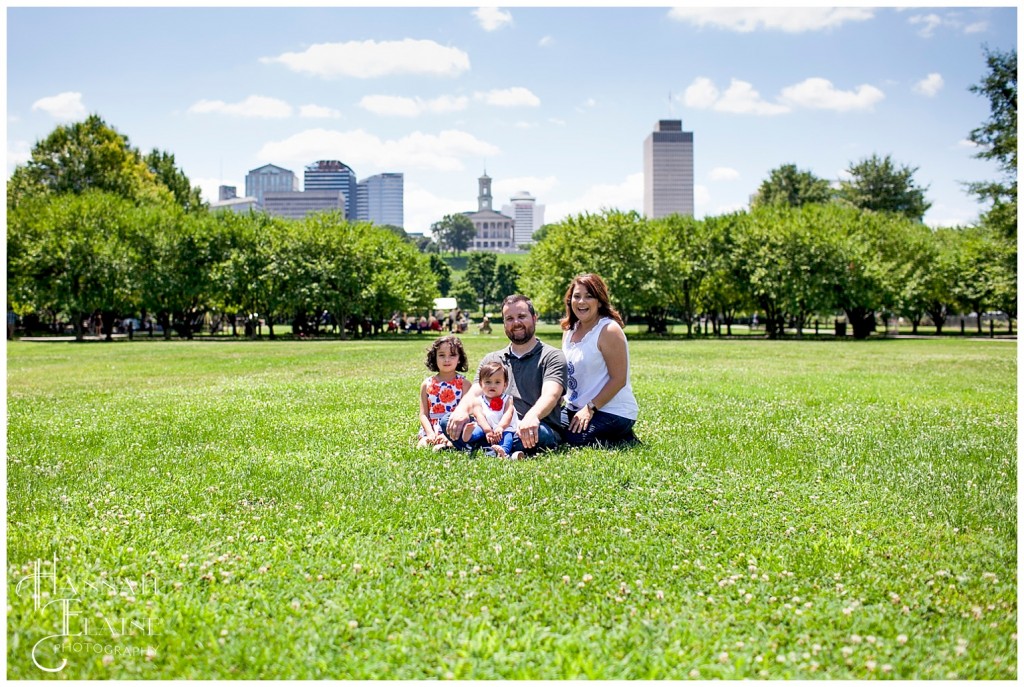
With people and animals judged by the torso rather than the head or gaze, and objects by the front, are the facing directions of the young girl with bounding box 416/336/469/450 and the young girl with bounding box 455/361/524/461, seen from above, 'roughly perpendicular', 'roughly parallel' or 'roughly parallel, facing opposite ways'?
roughly parallel

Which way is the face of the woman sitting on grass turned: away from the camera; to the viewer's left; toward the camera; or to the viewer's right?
toward the camera

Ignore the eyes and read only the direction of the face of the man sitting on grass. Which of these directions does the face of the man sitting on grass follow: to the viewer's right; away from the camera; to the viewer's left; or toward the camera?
toward the camera

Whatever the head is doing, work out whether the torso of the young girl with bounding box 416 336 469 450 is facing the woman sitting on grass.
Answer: no

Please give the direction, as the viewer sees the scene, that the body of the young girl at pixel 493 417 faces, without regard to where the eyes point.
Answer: toward the camera

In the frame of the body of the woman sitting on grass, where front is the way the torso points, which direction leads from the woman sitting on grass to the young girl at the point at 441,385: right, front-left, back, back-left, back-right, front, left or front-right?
front-right

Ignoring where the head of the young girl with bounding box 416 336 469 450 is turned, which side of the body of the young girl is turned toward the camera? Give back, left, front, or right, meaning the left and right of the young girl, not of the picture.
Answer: front

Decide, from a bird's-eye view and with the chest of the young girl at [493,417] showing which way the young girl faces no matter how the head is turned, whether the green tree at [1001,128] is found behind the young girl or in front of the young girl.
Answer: behind

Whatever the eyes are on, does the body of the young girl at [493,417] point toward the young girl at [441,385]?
no

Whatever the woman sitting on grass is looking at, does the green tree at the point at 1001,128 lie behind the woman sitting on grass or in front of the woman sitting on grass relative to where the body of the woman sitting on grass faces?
behind

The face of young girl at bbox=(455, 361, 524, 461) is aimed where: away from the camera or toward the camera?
toward the camera

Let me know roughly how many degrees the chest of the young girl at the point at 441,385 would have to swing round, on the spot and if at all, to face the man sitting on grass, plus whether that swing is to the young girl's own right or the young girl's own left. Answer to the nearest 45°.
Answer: approximately 45° to the young girl's own left

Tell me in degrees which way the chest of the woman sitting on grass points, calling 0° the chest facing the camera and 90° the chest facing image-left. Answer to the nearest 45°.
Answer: approximately 45°

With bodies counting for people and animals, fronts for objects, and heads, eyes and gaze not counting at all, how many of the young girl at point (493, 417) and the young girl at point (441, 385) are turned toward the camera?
2
